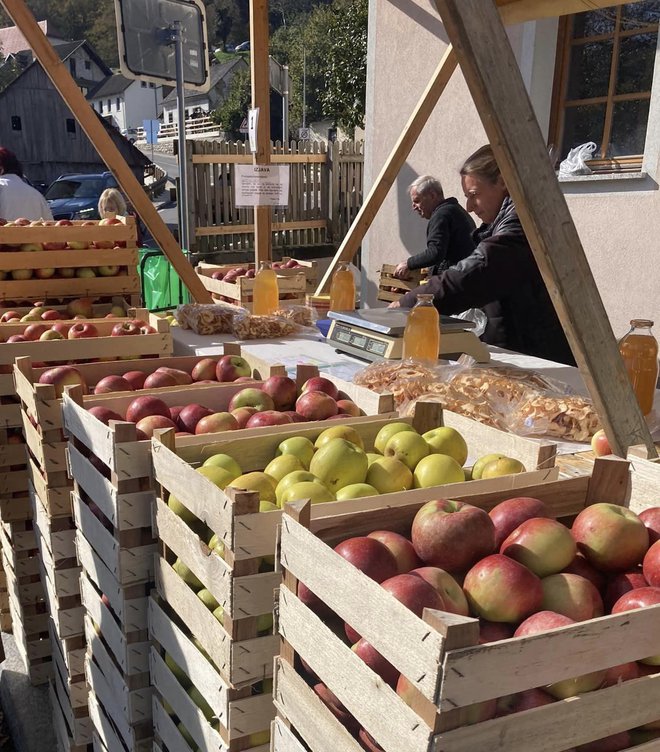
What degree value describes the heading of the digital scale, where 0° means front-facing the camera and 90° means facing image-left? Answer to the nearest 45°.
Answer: approximately 45°

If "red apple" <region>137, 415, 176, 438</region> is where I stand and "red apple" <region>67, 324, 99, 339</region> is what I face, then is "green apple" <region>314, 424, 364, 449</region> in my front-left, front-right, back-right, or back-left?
back-right

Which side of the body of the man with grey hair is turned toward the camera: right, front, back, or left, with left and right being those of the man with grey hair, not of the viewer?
left

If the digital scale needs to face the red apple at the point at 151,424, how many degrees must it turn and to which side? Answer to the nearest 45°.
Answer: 0° — it already faces it

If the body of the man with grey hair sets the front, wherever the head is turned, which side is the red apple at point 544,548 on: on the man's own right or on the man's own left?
on the man's own left

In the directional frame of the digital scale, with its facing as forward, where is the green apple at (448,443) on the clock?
The green apple is roughly at 10 o'clock from the digital scale.

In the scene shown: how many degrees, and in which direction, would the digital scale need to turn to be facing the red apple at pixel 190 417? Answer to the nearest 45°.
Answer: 0° — it already faces it

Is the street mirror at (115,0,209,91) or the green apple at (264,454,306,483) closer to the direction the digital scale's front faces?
the green apple

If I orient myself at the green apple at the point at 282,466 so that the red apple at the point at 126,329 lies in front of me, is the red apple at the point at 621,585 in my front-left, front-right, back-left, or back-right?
back-right

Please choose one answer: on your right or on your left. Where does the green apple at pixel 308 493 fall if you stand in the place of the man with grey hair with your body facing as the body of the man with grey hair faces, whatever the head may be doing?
on your left
